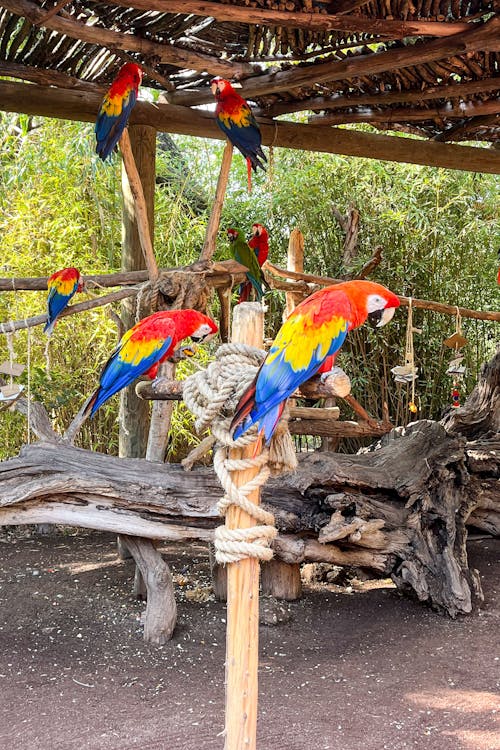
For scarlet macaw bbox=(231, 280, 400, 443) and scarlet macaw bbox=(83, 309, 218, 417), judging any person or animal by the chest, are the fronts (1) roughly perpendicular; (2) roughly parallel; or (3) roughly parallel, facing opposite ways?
roughly parallel

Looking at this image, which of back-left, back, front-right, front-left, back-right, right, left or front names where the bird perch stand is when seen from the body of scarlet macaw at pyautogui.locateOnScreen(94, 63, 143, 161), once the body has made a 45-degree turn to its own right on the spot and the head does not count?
right

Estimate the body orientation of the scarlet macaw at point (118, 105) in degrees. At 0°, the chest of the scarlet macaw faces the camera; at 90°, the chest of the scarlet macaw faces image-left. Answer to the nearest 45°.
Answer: approximately 225°

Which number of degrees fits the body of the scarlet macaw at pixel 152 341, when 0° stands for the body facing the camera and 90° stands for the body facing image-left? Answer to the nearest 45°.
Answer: approximately 270°

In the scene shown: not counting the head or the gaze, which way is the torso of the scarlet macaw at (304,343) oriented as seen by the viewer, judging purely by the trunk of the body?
to the viewer's right

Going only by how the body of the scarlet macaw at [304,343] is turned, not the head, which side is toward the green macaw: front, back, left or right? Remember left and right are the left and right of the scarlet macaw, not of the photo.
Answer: left

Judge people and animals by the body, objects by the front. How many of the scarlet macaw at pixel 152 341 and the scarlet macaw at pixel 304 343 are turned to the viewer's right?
2

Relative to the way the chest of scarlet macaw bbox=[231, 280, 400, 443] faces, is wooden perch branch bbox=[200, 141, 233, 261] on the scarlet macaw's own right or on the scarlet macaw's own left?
on the scarlet macaw's own left

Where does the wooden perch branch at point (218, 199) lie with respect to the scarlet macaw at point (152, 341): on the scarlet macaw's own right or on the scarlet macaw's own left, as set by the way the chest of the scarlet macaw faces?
on the scarlet macaw's own left

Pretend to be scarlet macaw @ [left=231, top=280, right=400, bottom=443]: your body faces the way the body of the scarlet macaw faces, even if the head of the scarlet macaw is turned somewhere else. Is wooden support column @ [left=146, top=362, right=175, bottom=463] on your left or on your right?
on your left
